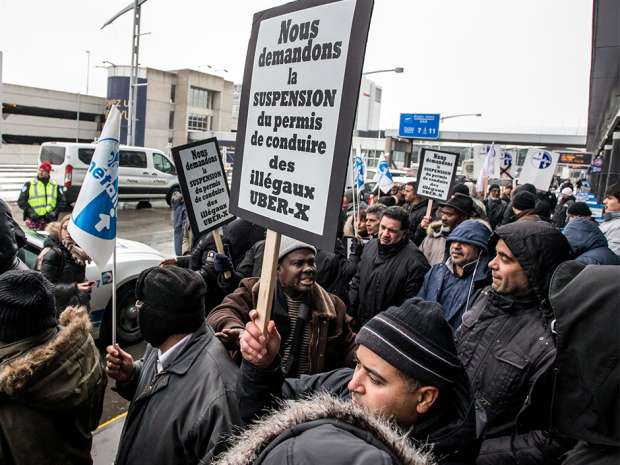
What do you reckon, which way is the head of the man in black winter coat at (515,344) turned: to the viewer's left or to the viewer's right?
to the viewer's left

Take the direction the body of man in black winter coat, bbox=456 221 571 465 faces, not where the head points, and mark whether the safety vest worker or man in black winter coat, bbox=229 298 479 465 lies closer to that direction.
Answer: the man in black winter coat

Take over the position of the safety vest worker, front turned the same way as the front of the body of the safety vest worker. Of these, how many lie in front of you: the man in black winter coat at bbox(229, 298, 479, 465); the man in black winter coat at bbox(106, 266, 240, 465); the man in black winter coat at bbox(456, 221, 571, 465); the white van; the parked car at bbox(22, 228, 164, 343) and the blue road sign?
4

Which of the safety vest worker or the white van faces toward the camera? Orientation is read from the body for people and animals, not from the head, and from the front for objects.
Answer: the safety vest worker

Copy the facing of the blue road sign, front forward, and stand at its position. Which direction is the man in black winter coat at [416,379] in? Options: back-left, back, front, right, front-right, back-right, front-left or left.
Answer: front

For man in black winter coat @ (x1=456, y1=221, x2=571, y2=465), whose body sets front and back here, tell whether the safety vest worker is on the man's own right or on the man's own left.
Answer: on the man's own right

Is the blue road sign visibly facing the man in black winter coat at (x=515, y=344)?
yes

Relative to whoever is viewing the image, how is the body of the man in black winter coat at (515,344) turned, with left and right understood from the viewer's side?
facing the viewer and to the left of the viewer

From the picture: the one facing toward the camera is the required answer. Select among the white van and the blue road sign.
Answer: the blue road sign

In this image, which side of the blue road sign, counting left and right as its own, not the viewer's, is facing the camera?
front

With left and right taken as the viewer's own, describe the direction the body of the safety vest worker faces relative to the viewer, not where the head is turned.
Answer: facing the viewer

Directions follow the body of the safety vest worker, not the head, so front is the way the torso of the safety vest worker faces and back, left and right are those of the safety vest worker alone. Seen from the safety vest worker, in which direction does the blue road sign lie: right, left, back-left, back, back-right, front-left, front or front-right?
back-left

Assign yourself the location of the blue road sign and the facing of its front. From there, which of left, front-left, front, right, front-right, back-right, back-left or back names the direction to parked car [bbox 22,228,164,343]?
front

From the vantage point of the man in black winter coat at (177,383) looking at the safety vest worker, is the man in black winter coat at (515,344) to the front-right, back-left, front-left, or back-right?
back-right

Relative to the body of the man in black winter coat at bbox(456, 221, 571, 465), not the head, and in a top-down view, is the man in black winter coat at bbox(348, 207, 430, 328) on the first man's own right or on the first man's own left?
on the first man's own right
